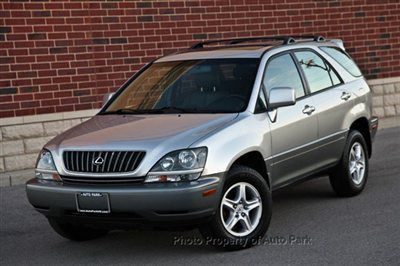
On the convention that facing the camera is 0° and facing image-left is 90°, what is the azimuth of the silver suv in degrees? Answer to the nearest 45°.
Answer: approximately 45°
